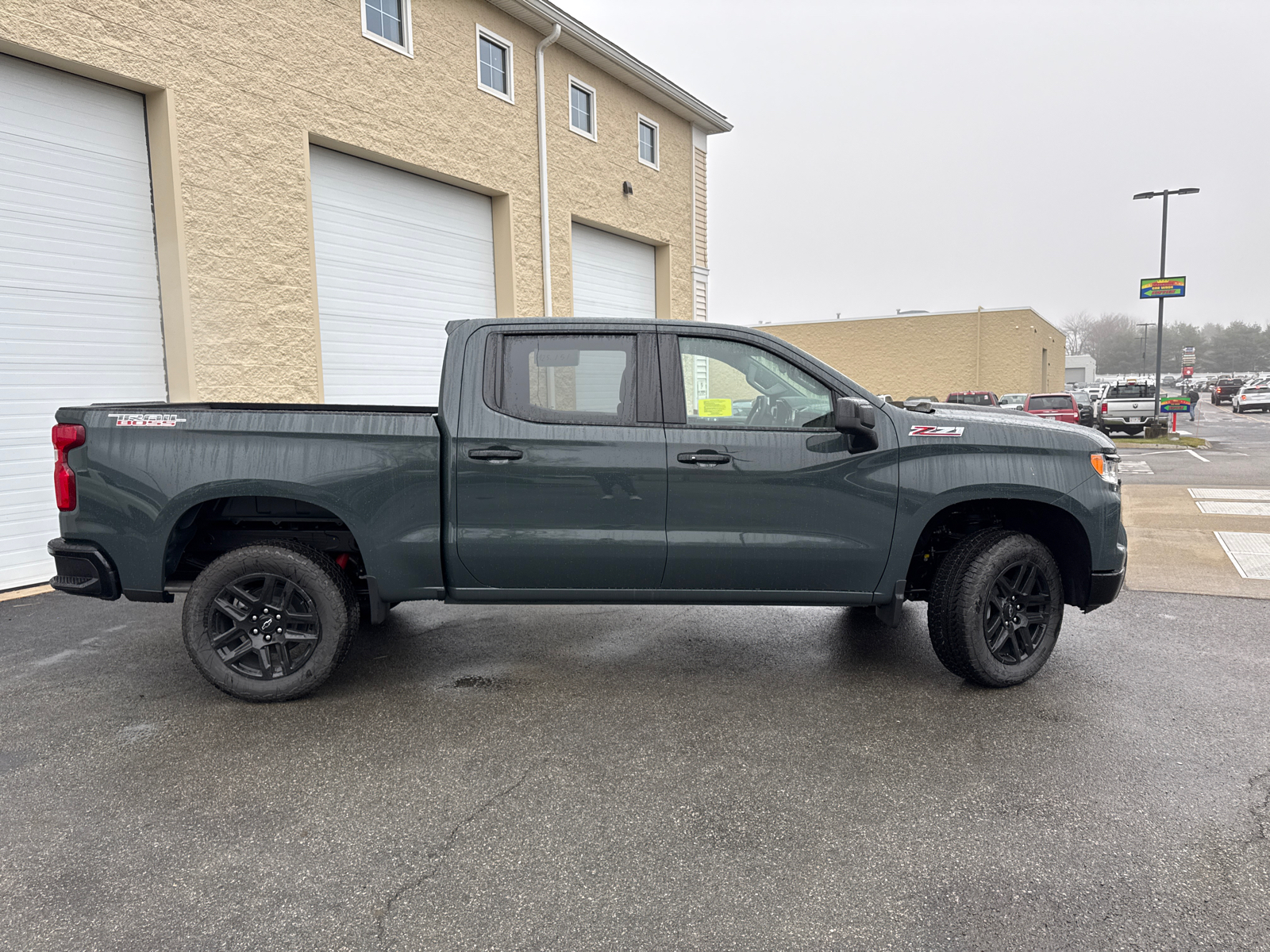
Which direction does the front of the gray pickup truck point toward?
to the viewer's right

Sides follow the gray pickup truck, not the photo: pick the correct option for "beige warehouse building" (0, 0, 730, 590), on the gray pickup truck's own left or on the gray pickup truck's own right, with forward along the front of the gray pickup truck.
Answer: on the gray pickup truck's own left

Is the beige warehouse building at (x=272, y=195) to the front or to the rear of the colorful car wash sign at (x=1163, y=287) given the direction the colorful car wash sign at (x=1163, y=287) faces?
to the front

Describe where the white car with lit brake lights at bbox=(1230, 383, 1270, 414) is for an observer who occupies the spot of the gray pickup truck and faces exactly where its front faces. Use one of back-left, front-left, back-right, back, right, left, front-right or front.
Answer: front-left

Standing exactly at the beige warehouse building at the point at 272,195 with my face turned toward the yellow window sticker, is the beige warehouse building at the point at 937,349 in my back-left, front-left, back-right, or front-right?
back-left

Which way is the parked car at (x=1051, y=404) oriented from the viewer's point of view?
away from the camera

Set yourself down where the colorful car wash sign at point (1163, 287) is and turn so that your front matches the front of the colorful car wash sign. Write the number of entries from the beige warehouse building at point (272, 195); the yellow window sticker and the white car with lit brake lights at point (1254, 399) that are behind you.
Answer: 1

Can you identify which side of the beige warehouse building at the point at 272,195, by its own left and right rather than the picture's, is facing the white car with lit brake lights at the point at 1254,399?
left
